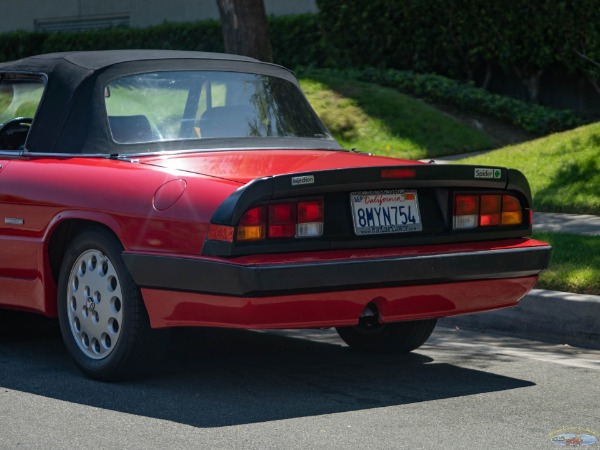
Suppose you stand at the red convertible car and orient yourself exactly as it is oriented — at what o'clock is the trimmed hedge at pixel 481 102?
The trimmed hedge is roughly at 2 o'clock from the red convertible car.

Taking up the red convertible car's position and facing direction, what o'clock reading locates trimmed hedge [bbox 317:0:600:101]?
The trimmed hedge is roughly at 2 o'clock from the red convertible car.

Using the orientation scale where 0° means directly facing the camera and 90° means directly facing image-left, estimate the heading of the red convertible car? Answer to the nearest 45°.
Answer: approximately 135°
